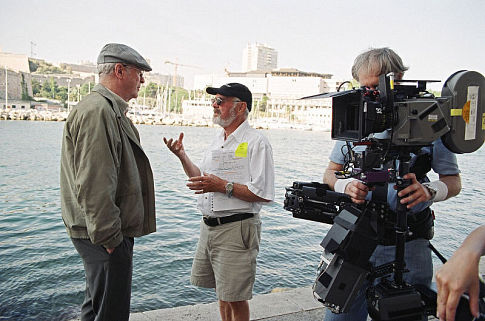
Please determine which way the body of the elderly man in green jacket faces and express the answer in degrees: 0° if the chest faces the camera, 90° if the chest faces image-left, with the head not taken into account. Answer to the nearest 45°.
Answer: approximately 270°

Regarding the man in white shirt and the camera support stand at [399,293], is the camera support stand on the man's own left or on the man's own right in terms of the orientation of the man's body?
on the man's own left

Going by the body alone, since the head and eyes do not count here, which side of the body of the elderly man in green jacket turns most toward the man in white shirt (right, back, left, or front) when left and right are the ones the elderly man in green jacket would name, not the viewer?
front

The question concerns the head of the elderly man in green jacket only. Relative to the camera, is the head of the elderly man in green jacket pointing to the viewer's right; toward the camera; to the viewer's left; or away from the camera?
to the viewer's right

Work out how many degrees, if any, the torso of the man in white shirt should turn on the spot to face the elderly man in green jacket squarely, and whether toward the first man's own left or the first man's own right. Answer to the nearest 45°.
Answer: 0° — they already face them

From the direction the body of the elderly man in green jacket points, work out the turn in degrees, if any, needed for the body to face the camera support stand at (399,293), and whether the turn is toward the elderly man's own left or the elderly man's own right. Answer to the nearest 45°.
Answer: approximately 45° to the elderly man's own right

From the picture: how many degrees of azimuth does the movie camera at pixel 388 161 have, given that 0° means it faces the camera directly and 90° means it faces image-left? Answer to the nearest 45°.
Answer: approximately 45°
